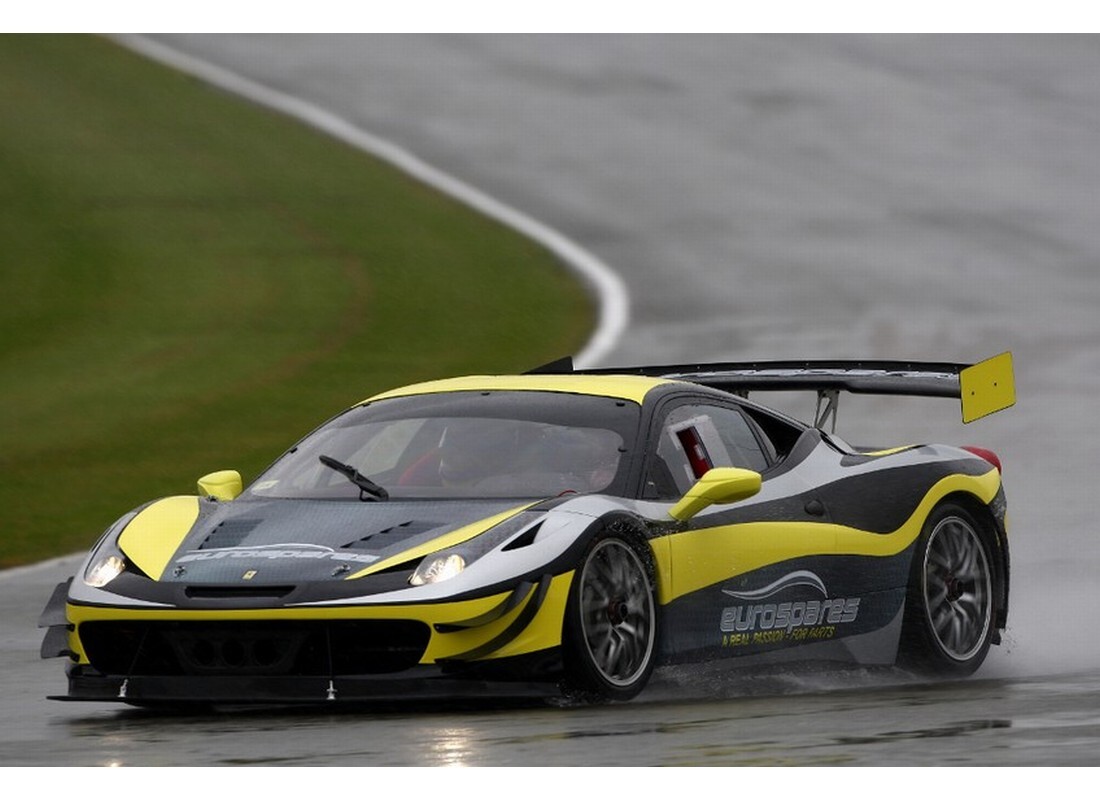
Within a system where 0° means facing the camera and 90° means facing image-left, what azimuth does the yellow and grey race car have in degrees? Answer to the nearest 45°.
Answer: approximately 45°
